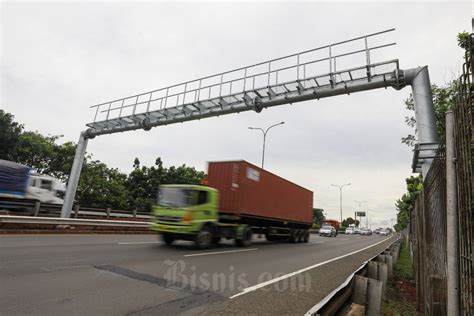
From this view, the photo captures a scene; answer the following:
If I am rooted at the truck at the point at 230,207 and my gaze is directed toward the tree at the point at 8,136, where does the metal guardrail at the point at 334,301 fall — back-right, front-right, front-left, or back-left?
back-left

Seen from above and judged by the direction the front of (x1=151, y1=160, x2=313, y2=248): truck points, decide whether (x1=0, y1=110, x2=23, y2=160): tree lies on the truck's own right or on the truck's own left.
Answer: on the truck's own right

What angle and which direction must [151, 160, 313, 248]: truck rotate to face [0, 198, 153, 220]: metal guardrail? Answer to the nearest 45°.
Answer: approximately 90° to its right

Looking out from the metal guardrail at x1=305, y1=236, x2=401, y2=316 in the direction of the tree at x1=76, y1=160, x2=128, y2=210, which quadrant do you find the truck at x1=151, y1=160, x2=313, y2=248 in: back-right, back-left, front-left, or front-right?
front-right

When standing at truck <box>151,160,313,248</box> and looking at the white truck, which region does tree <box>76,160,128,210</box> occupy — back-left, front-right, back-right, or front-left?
front-right

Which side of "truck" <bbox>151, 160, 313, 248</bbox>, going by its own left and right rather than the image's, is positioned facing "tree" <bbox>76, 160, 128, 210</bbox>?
right

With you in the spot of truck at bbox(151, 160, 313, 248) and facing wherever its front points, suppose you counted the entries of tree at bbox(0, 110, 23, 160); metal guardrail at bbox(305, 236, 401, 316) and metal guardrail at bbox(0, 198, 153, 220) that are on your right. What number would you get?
2

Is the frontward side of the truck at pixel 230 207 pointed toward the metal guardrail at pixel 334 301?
no

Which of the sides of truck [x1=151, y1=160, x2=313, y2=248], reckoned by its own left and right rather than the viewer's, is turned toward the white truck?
right

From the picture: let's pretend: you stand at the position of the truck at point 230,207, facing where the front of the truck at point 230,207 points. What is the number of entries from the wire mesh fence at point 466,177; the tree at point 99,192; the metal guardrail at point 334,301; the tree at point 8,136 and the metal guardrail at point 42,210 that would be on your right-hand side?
3

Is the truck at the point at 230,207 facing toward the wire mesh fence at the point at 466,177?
no
